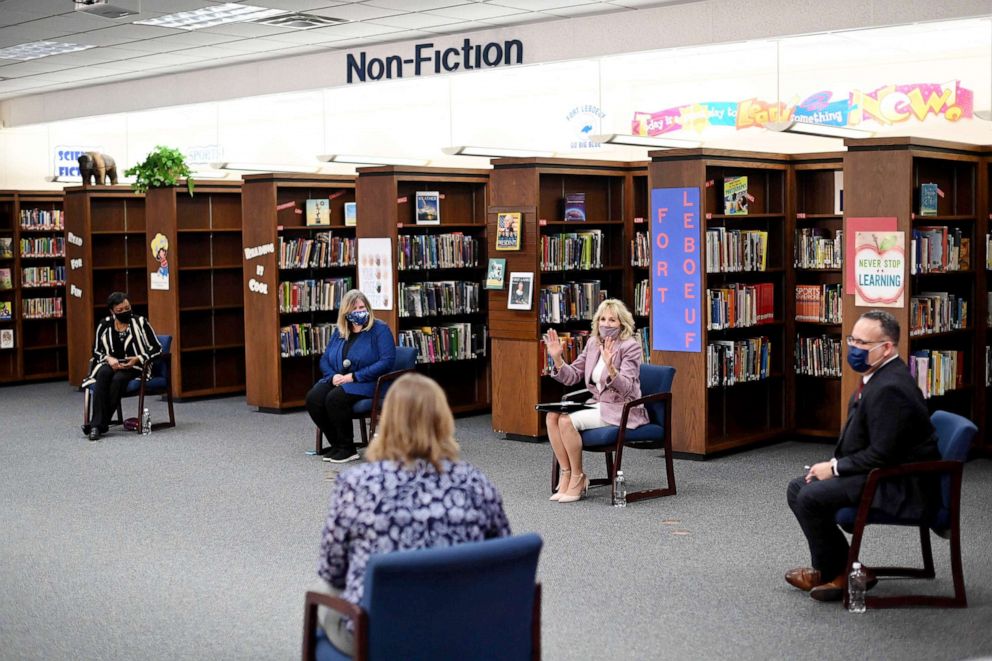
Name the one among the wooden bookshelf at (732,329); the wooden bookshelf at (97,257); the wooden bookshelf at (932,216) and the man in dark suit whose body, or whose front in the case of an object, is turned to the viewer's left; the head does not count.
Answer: the man in dark suit

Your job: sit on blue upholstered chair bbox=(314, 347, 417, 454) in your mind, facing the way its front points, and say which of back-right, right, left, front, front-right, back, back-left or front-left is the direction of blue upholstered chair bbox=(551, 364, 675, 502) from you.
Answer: left

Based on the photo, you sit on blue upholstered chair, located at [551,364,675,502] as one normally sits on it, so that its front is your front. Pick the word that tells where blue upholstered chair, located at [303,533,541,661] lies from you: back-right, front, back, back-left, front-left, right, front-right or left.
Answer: front-left

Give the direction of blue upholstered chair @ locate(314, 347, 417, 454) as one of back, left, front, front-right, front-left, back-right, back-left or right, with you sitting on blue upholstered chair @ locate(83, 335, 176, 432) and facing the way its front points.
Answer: left

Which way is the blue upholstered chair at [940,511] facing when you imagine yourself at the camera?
facing to the left of the viewer

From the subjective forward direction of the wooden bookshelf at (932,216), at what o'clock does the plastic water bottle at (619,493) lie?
The plastic water bottle is roughly at 3 o'clock from the wooden bookshelf.

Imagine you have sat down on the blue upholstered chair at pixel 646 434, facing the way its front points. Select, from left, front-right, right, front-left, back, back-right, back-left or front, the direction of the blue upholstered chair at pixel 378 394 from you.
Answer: right

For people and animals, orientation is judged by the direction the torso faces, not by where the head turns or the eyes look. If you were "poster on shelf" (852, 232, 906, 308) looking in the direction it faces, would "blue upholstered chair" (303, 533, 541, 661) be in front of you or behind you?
in front

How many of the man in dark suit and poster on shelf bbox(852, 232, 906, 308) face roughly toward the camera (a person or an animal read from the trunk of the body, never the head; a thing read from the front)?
1

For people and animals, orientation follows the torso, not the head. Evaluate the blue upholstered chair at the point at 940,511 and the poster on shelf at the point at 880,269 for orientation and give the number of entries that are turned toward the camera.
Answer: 1

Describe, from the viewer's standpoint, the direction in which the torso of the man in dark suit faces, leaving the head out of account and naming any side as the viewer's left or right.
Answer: facing to the left of the viewer

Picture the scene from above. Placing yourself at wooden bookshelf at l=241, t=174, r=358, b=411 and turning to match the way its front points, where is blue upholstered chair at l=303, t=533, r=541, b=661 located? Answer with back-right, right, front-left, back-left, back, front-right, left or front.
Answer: front-right
